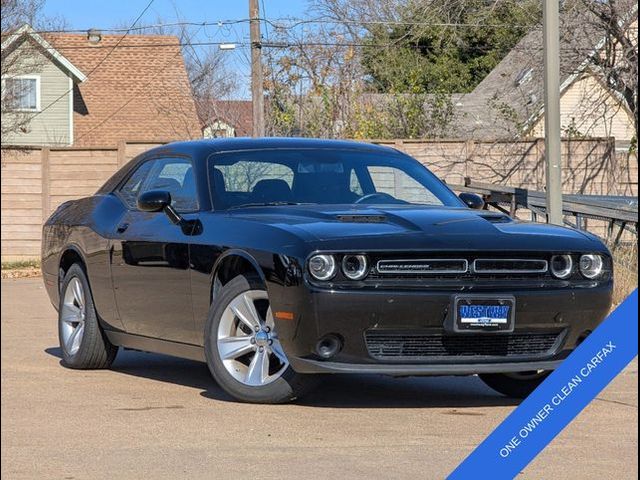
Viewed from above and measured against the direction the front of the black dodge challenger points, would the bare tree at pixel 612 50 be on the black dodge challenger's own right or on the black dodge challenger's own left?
on the black dodge challenger's own left

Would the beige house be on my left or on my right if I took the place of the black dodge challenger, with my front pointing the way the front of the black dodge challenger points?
on my left

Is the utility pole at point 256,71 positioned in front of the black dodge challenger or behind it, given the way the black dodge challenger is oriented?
behind

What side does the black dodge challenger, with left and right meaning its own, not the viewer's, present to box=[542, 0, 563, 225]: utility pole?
left

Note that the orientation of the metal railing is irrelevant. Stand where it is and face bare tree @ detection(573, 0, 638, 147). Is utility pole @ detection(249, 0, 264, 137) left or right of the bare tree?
left
